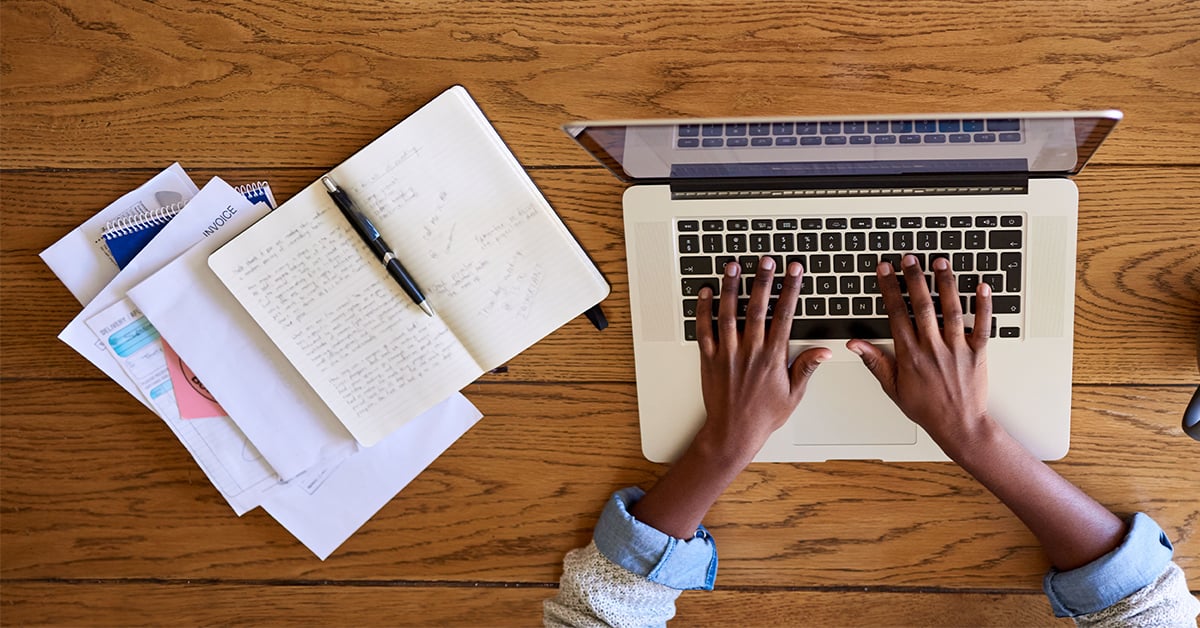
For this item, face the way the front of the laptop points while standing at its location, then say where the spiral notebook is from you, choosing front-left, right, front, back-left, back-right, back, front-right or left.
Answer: right

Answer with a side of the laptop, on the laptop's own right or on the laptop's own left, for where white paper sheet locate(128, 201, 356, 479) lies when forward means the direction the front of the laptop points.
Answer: on the laptop's own right

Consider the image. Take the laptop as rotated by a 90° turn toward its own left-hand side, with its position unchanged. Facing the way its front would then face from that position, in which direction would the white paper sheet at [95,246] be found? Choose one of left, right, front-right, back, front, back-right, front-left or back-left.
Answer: back

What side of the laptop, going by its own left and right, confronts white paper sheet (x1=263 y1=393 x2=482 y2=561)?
right

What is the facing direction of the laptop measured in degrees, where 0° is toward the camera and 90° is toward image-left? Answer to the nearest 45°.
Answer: approximately 0°

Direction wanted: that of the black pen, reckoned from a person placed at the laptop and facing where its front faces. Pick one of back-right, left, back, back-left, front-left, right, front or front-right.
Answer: right

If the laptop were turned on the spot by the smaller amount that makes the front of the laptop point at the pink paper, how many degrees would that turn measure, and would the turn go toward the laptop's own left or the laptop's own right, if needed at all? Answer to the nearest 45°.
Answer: approximately 90° to the laptop's own right
